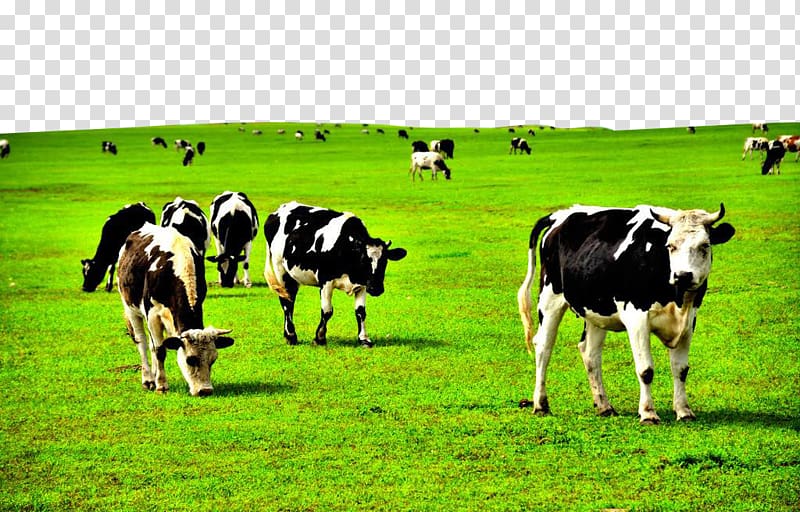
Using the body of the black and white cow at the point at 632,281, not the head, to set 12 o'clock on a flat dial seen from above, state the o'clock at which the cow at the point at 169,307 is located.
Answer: The cow is roughly at 5 o'clock from the black and white cow.

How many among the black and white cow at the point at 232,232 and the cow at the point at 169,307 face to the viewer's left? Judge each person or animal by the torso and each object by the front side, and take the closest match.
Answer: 0

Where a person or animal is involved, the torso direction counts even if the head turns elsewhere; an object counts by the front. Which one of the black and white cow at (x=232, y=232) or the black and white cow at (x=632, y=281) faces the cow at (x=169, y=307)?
the black and white cow at (x=232, y=232)

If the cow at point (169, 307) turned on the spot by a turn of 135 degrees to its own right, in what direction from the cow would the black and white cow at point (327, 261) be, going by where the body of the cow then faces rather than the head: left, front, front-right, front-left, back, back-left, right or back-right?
back-right

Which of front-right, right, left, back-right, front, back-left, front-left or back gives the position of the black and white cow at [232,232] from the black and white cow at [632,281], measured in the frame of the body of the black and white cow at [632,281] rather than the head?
back

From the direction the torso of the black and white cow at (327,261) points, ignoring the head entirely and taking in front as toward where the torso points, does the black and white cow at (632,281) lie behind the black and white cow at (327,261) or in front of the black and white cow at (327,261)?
in front

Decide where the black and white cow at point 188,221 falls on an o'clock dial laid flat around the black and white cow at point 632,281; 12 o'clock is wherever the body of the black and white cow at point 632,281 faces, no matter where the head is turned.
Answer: the black and white cow at point 188,221 is roughly at 6 o'clock from the black and white cow at point 632,281.

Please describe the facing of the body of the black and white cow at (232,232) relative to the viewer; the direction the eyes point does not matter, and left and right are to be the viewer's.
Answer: facing the viewer

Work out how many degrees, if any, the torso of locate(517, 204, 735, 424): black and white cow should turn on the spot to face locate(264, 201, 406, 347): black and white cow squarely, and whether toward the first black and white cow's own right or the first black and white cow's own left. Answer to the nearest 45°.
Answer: approximately 180°

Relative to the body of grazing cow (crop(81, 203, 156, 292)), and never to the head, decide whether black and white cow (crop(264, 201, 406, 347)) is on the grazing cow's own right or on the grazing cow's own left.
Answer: on the grazing cow's own left

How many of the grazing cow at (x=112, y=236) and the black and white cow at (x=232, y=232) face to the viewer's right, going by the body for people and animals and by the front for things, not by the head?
0

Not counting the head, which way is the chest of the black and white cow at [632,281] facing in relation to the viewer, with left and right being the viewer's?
facing the viewer and to the right of the viewer

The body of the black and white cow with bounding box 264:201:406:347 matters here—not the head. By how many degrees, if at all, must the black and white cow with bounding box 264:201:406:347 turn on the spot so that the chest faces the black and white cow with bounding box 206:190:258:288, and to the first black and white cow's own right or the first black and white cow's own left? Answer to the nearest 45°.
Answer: approximately 135° to the first black and white cow's own left

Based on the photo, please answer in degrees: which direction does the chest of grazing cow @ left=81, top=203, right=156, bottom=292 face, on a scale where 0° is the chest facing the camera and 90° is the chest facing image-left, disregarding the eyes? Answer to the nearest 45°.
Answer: approximately 45°
